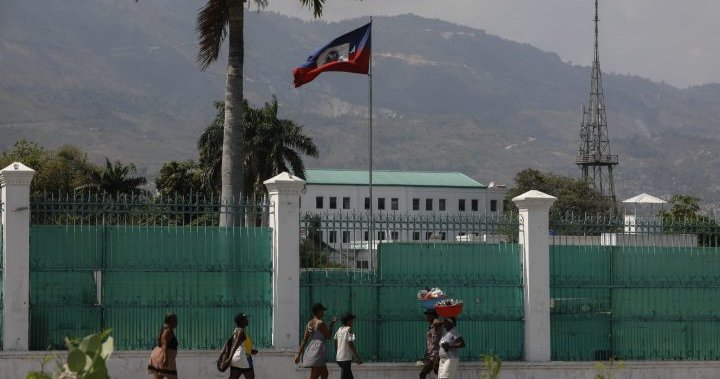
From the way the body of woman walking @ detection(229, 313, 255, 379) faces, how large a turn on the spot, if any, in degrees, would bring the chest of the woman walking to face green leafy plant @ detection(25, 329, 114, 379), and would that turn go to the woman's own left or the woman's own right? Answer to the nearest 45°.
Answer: approximately 90° to the woman's own right

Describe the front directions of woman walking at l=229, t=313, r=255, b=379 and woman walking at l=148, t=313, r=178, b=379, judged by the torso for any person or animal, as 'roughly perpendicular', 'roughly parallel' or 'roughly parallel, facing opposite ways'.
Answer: roughly parallel

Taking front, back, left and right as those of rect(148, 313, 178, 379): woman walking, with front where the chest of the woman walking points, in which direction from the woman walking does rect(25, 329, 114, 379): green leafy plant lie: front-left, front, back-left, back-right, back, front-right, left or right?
right

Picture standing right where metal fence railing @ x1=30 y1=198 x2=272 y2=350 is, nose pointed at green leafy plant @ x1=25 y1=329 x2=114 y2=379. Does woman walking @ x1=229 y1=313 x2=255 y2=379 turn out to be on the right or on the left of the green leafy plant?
left

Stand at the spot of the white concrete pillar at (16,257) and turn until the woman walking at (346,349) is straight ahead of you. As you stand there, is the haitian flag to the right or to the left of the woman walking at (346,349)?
left
